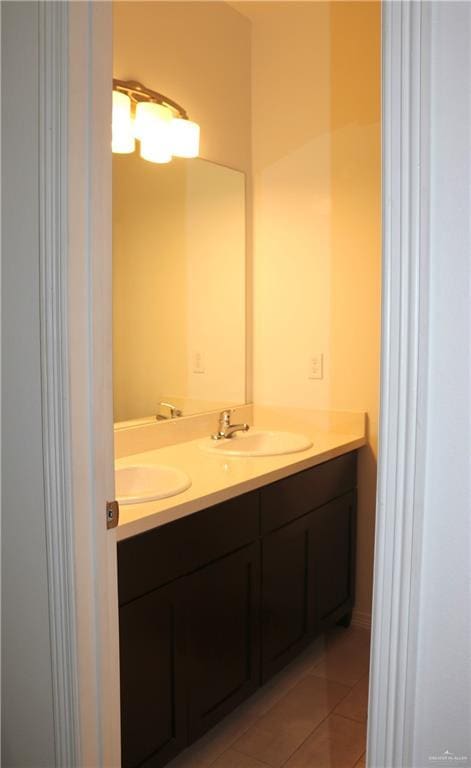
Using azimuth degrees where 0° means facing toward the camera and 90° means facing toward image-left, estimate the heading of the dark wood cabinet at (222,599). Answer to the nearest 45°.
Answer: approximately 315°

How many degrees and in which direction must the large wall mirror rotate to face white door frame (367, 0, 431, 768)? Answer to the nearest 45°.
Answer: approximately 45° to its right

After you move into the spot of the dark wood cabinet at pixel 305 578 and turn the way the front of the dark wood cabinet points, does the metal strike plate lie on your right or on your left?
on your right

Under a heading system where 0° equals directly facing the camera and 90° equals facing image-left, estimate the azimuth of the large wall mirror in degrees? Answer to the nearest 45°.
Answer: approximately 315°

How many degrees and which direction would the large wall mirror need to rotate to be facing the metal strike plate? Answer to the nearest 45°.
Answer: approximately 45° to its right
